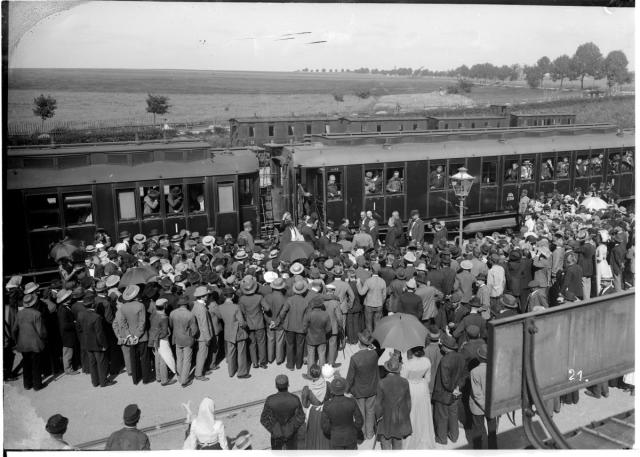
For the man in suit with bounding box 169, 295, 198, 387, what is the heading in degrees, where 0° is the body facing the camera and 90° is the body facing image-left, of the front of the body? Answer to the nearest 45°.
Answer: approximately 180°

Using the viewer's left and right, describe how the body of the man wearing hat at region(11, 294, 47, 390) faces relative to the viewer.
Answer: facing away from the viewer

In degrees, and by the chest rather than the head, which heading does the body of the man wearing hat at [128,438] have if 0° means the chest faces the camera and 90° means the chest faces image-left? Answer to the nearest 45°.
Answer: approximately 180°

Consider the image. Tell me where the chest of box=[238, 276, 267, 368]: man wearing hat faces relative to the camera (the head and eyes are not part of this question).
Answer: away from the camera

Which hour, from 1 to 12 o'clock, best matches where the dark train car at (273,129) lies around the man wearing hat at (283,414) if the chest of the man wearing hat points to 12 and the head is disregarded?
The dark train car is roughly at 12 o'clock from the man wearing hat.

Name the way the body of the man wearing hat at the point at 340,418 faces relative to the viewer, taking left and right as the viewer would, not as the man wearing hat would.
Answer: facing away from the viewer

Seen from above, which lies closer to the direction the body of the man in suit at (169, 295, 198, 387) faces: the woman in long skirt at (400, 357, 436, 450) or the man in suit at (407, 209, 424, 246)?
the man in suit

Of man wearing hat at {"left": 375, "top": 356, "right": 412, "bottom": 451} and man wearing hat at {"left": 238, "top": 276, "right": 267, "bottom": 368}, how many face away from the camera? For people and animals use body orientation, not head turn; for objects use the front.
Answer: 2

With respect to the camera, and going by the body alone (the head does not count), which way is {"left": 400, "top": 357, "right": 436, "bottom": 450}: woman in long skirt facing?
away from the camera

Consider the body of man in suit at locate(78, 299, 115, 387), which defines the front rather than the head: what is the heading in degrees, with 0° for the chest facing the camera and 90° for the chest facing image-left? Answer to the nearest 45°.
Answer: approximately 225°

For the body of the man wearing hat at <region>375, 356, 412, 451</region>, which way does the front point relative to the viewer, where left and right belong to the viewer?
facing away from the viewer

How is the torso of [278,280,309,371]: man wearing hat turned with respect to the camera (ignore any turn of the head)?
away from the camera
